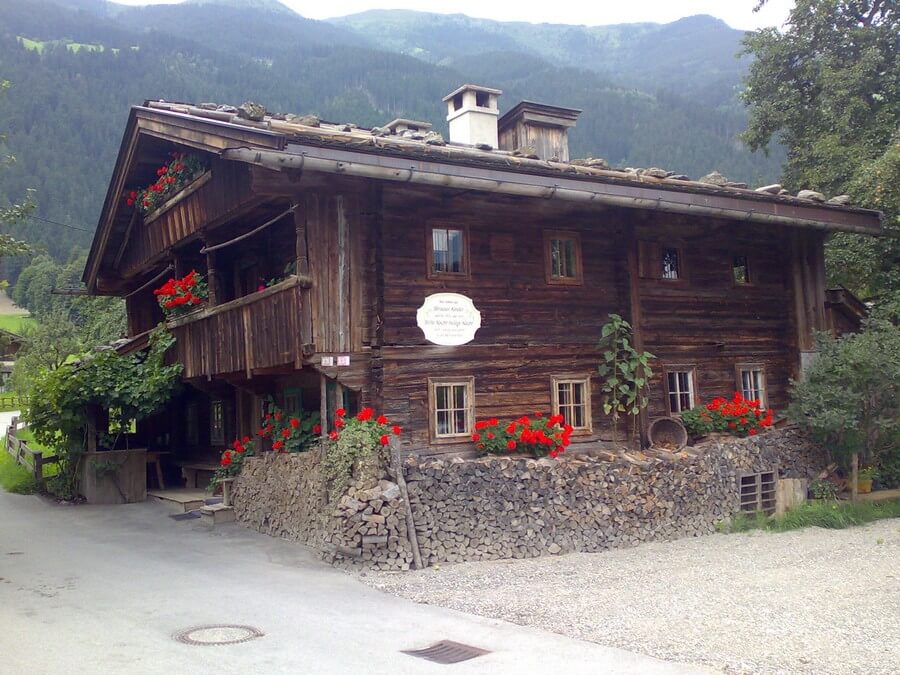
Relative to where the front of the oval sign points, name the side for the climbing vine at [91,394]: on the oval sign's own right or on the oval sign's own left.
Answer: on the oval sign's own right

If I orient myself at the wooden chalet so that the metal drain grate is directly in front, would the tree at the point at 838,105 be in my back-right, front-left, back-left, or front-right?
back-left

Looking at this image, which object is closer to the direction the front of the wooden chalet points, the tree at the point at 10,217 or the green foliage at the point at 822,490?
the tree

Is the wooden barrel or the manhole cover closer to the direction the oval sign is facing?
the manhole cover

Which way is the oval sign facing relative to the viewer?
toward the camera

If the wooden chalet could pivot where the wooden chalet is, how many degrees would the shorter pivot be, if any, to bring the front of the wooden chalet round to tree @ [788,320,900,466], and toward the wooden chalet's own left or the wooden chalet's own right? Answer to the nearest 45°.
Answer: approximately 135° to the wooden chalet's own left

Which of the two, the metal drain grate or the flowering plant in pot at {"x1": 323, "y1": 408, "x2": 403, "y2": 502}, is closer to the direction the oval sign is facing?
the metal drain grate

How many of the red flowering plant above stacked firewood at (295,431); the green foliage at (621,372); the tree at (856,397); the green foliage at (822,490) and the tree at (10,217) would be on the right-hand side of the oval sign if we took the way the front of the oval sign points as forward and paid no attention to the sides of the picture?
2

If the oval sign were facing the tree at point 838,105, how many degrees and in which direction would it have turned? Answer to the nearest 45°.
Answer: approximately 135° to its left

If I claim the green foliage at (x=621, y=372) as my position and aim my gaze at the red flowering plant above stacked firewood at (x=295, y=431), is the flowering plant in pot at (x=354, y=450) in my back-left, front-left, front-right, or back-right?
front-left

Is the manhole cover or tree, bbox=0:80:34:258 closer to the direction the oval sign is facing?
the manhole cover

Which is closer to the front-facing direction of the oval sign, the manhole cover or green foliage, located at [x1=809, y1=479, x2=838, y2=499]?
the manhole cover

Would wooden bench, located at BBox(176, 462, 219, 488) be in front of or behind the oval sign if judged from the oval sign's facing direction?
behind

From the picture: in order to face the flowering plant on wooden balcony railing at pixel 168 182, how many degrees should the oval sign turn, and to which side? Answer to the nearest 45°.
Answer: approximately 135° to its right

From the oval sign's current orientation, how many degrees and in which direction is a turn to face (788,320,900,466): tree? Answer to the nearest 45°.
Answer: approximately 90° to its left

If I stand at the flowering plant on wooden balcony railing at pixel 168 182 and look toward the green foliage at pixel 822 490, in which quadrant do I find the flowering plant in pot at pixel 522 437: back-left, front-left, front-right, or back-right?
front-right
